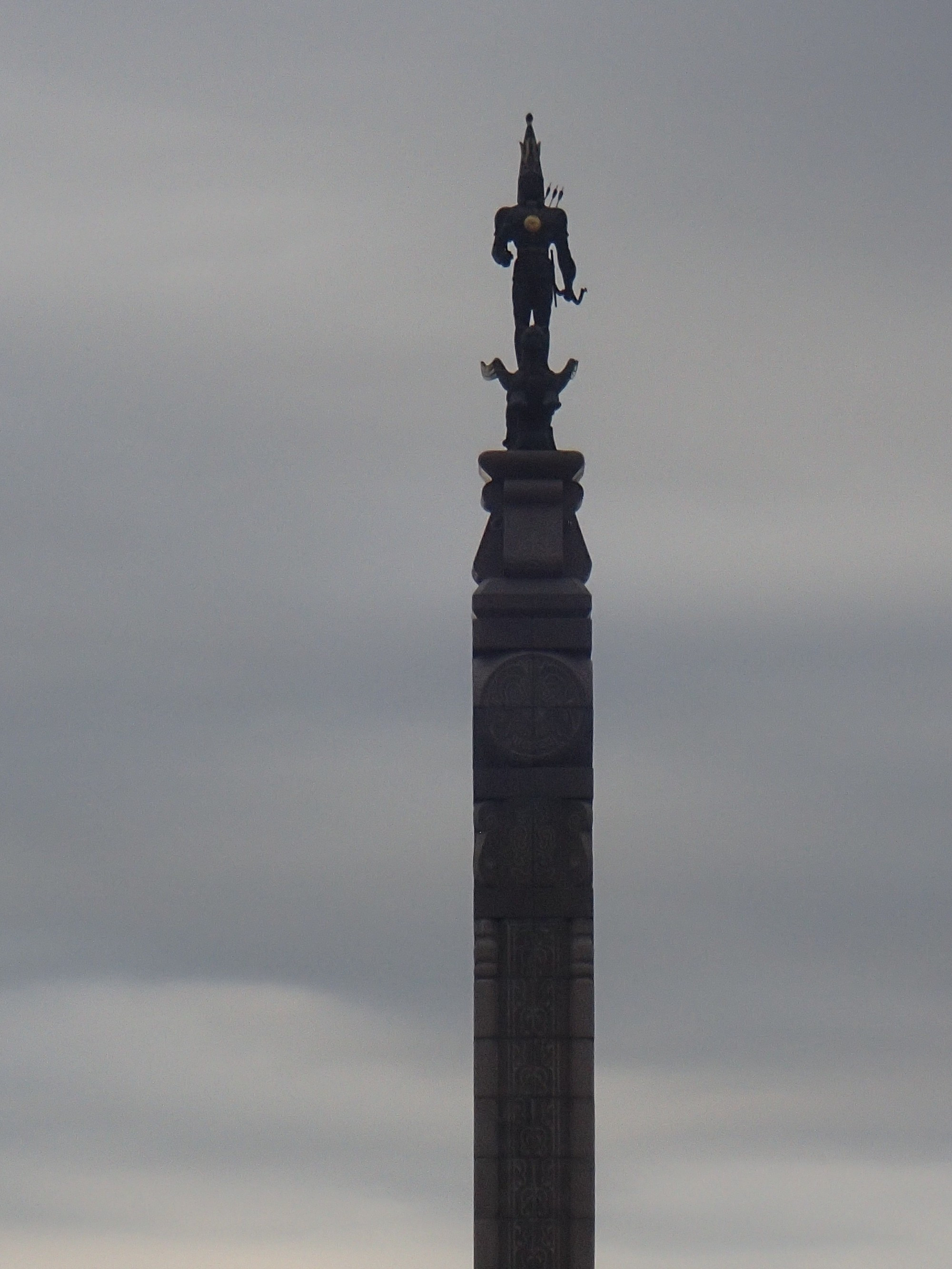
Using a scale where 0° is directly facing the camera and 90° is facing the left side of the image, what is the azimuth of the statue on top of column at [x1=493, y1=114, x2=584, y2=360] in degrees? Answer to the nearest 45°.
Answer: approximately 0°
